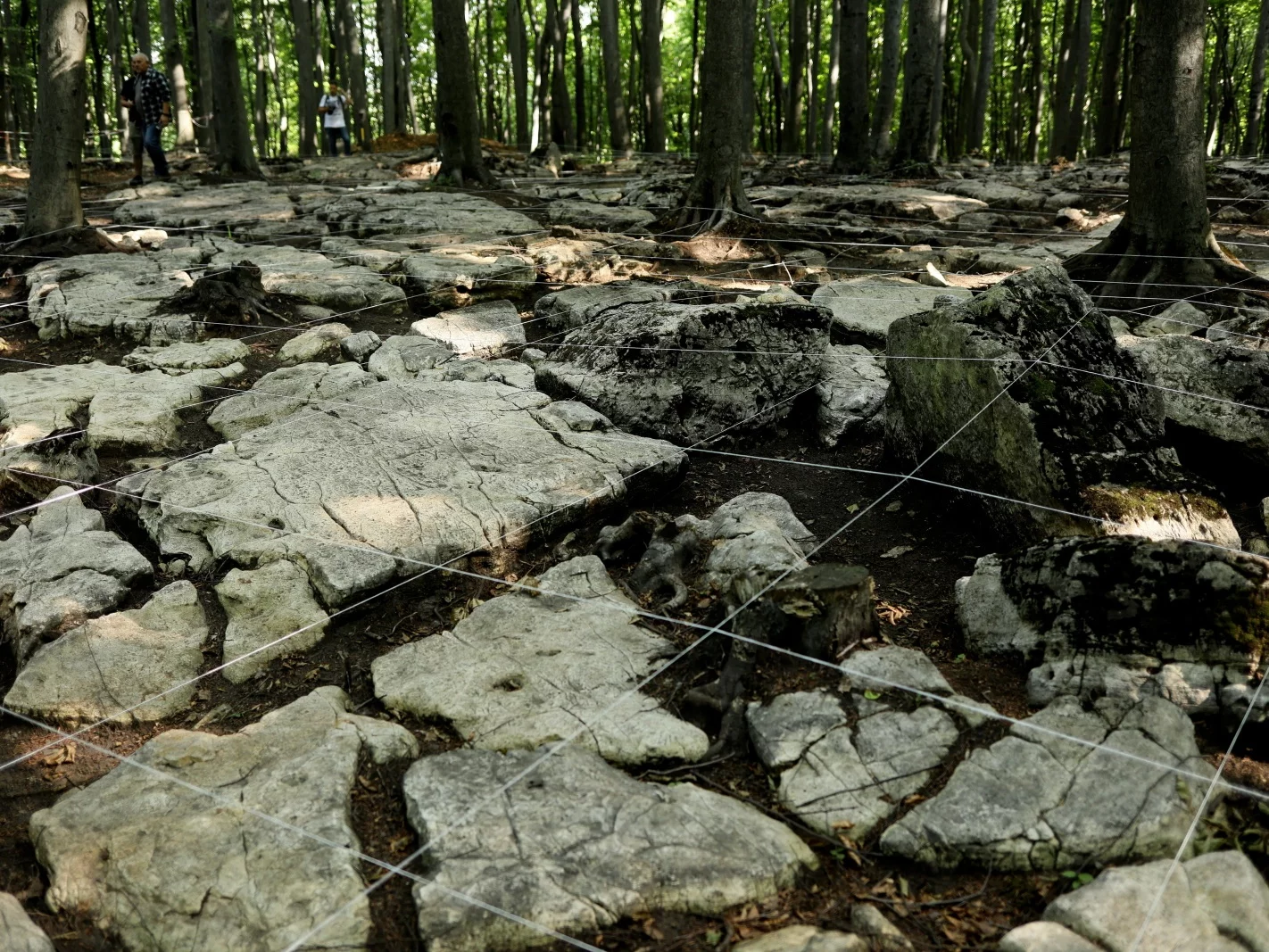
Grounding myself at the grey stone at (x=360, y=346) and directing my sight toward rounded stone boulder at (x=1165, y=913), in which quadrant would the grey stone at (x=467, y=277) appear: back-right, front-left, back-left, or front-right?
back-left

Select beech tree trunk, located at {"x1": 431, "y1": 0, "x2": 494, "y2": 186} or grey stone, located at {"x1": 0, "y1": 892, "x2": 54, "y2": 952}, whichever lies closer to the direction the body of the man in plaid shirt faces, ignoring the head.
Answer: the grey stone

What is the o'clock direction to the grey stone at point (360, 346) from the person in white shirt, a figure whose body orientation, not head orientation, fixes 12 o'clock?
The grey stone is roughly at 12 o'clock from the person in white shirt.

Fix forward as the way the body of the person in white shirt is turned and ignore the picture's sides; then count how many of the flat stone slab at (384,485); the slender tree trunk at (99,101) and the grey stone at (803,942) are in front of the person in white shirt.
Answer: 2

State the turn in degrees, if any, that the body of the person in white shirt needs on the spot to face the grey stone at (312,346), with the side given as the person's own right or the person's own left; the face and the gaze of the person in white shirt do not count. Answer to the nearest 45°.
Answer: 0° — they already face it

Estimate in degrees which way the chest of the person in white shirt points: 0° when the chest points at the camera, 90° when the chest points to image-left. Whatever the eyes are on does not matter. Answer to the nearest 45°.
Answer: approximately 0°
